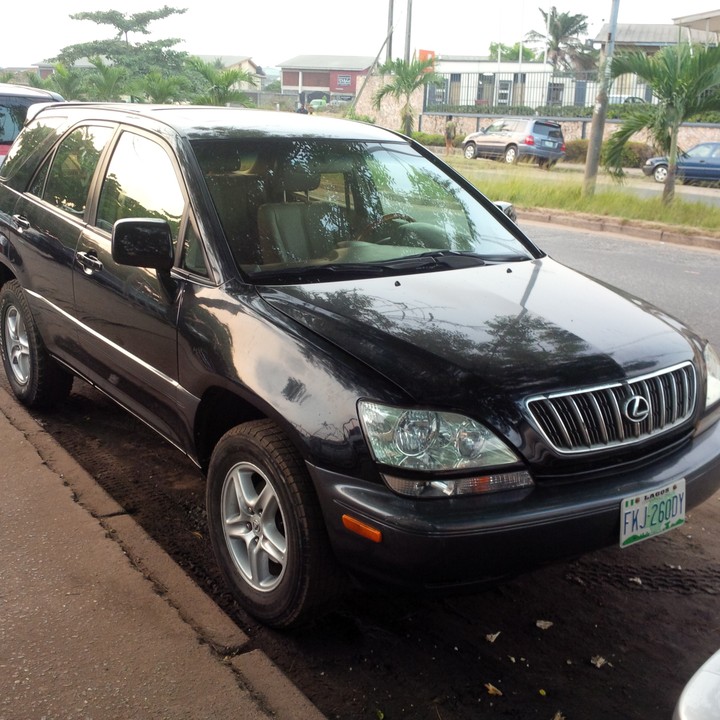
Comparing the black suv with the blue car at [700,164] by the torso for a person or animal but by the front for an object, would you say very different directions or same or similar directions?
very different directions

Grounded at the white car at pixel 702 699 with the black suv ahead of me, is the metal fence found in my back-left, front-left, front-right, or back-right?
front-right

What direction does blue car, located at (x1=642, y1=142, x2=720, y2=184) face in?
to the viewer's left

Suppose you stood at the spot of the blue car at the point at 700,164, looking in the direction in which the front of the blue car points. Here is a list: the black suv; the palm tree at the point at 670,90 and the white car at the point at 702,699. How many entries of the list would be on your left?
3

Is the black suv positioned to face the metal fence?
no

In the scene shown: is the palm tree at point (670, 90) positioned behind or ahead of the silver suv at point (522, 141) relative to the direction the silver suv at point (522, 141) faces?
behind

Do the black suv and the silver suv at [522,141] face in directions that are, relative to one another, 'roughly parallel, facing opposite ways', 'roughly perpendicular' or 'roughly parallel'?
roughly parallel, facing opposite ways

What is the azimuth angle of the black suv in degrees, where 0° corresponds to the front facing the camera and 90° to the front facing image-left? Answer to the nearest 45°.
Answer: approximately 315°

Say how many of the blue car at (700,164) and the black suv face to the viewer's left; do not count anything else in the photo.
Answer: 1

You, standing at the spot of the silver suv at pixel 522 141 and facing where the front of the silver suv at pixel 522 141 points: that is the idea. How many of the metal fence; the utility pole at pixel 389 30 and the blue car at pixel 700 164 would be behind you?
1

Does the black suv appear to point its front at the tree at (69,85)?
no

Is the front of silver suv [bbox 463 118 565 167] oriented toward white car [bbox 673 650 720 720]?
no

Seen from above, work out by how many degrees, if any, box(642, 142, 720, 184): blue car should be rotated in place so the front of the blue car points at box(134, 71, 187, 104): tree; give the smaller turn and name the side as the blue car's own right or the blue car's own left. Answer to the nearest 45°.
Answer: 0° — it already faces it

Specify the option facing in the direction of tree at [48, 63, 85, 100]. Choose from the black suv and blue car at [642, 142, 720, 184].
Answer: the blue car

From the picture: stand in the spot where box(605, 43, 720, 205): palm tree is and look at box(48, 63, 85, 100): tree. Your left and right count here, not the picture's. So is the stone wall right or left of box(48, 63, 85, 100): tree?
right

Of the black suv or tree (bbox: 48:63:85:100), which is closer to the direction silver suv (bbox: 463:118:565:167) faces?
the tree
